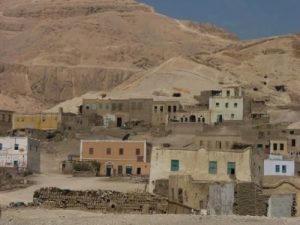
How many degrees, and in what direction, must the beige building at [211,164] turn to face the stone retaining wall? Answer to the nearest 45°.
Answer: approximately 45° to its right

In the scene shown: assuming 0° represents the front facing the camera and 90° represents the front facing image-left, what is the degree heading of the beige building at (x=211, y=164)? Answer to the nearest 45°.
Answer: approximately 0°
